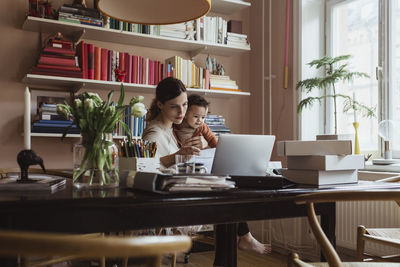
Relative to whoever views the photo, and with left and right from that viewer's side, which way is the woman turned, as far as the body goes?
facing the viewer and to the right of the viewer

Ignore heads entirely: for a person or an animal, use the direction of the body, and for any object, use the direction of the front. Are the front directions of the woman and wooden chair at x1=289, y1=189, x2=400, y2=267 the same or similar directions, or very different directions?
very different directions

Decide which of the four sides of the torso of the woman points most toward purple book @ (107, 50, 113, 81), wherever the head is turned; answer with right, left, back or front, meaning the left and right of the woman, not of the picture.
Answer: back

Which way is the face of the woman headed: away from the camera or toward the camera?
toward the camera

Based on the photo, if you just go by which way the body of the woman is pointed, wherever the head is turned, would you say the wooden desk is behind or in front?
in front

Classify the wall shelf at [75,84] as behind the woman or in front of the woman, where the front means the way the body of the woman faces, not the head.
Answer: behind

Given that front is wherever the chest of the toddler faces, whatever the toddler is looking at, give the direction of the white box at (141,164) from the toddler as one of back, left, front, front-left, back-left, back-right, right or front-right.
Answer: front-right

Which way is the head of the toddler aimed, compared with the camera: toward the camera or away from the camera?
toward the camera

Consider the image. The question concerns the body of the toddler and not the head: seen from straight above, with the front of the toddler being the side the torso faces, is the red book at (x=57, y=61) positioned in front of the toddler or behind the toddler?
behind
